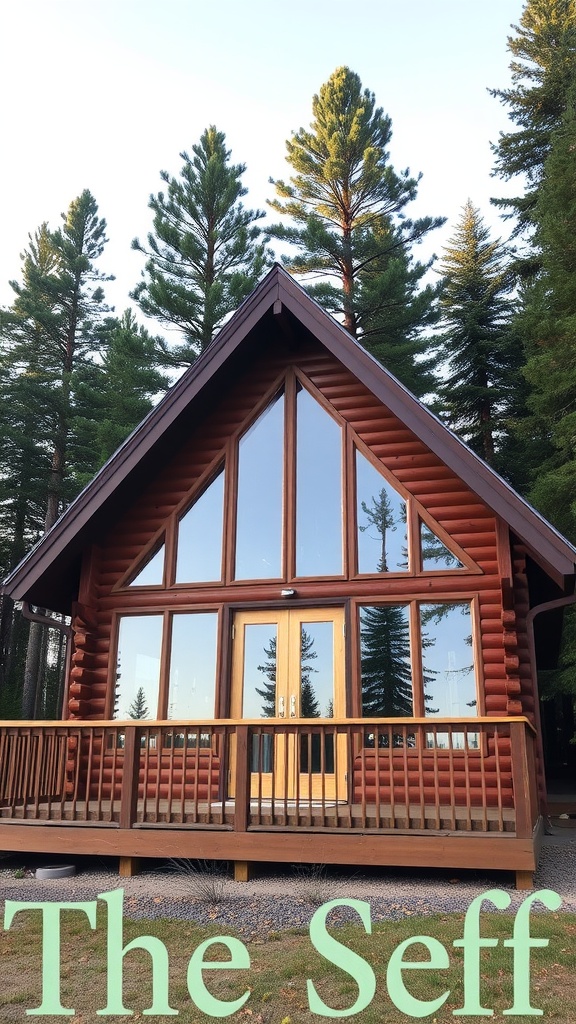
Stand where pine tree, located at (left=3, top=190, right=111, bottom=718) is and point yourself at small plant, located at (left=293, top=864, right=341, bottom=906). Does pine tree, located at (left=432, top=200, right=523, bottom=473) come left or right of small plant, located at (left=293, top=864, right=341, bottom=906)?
left

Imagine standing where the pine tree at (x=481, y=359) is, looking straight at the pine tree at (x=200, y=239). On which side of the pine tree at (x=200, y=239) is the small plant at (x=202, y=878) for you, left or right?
left

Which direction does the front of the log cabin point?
toward the camera

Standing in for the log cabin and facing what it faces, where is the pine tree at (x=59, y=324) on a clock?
The pine tree is roughly at 5 o'clock from the log cabin.
